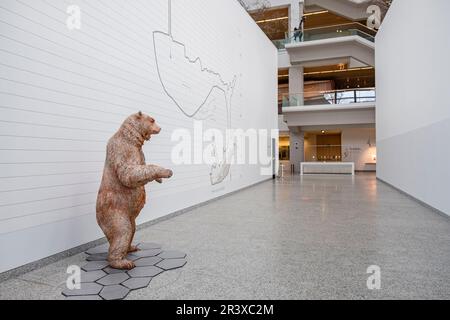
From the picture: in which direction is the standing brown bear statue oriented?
to the viewer's right

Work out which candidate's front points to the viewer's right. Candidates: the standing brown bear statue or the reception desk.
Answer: the standing brown bear statue

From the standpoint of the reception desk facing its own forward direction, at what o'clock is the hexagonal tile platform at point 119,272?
The hexagonal tile platform is roughly at 12 o'clock from the reception desk.

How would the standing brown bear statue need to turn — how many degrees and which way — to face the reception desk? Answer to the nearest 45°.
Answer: approximately 45° to its left

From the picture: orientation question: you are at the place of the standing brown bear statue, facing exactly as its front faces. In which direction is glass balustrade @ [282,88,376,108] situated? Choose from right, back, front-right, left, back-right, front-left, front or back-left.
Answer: front-left

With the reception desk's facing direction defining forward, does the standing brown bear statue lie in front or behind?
in front

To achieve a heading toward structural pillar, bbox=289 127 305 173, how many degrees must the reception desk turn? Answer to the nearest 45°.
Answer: approximately 135° to its right

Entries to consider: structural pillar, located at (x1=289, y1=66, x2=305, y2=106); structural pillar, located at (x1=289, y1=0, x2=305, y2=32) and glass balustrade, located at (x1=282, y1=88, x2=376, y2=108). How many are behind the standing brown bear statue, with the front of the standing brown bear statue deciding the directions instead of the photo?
0

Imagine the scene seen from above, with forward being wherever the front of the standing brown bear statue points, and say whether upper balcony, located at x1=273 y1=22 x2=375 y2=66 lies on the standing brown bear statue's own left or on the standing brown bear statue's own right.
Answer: on the standing brown bear statue's own left

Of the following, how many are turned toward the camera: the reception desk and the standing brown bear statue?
1

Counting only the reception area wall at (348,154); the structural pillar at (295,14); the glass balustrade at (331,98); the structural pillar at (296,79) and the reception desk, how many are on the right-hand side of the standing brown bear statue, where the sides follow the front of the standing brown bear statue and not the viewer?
0

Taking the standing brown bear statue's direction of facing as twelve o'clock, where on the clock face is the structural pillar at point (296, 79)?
The structural pillar is roughly at 10 o'clock from the standing brown bear statue.
